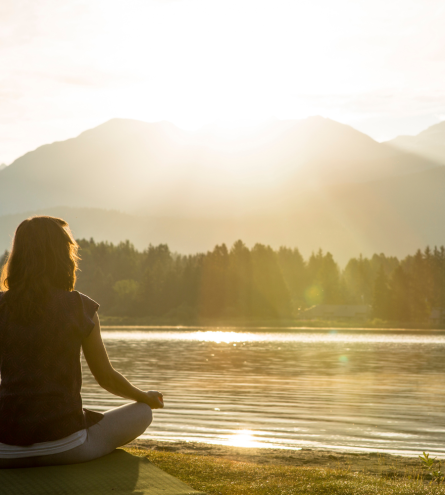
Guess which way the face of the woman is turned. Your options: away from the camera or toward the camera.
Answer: away from the camera

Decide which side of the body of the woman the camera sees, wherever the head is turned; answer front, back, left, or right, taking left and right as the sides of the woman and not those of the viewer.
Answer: back
